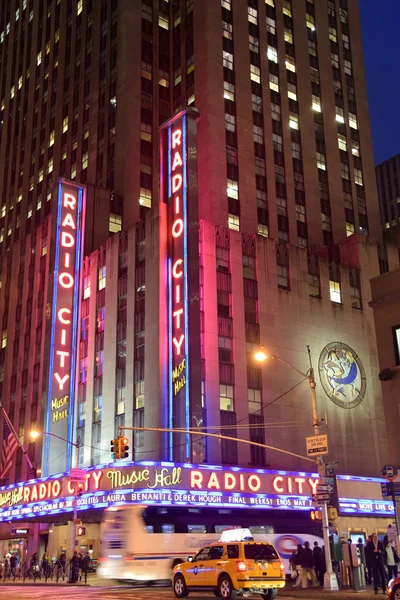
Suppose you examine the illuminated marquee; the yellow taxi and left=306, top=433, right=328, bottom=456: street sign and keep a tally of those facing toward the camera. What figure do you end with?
2

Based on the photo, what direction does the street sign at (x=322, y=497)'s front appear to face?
toward the camera

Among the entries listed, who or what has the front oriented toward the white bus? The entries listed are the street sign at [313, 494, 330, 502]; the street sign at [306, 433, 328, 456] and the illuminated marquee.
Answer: the illuminated marquee

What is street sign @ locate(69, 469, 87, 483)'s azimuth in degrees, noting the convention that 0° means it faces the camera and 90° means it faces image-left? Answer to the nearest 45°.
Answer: approximately 0°

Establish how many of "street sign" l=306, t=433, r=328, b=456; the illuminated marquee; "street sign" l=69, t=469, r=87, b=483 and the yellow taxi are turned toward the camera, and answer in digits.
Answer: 3

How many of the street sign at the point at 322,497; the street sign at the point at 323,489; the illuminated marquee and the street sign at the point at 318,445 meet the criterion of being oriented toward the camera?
4

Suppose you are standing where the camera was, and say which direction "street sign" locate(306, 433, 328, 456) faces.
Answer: facing the viewer

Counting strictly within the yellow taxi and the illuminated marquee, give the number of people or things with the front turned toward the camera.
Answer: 1

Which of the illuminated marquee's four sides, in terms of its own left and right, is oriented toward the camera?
front
